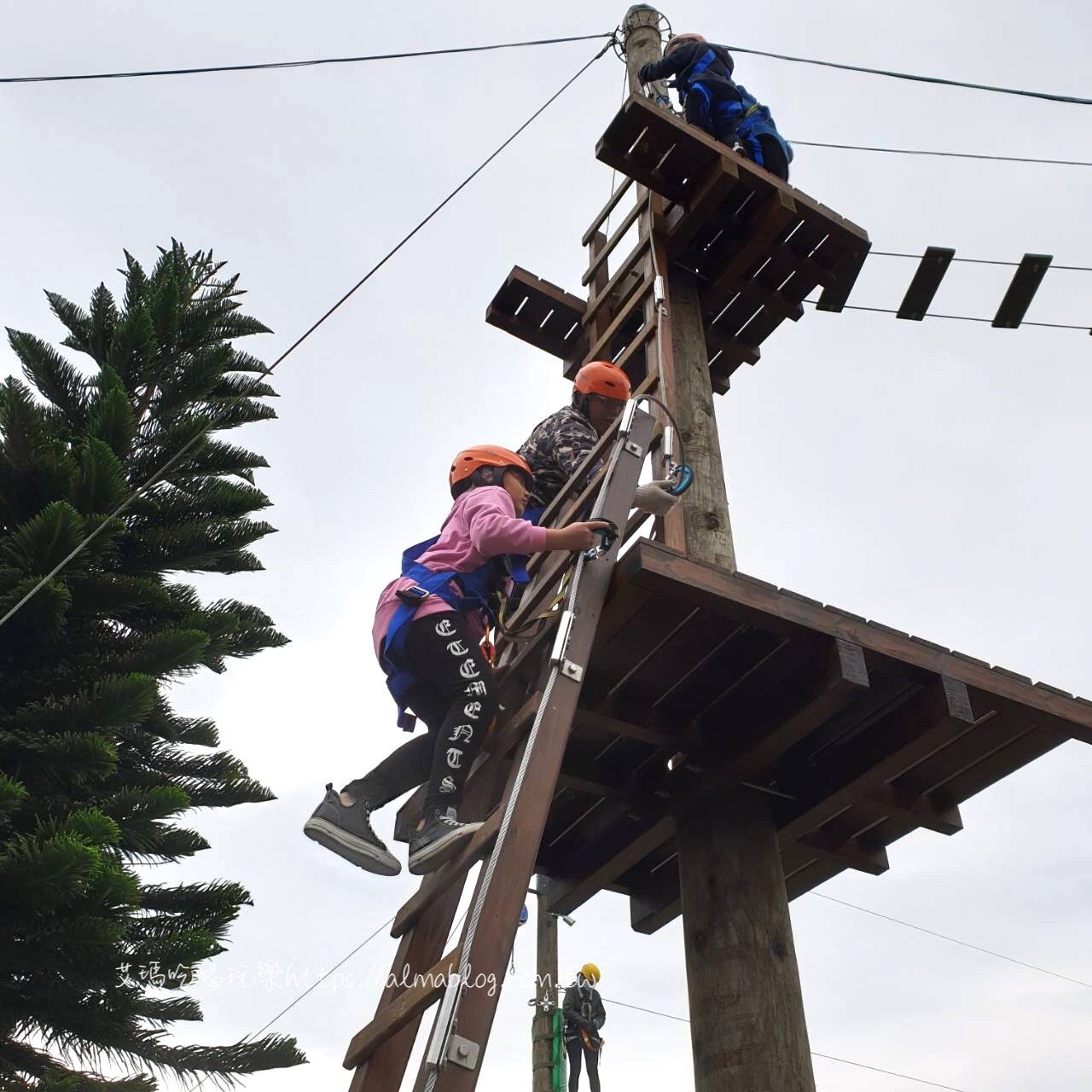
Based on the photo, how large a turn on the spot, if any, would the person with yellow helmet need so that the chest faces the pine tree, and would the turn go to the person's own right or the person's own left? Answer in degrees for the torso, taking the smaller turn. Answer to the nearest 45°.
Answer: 0° — they already face it

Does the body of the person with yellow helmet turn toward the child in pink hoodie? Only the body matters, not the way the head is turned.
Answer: yes

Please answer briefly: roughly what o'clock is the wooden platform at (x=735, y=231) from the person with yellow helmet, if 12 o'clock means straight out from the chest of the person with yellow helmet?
The wooden platform is roughly at 12 o'clock from the person with yellow helmet.

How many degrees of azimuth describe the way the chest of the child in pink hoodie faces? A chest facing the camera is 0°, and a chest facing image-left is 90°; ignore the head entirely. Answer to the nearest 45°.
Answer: approximately 270°

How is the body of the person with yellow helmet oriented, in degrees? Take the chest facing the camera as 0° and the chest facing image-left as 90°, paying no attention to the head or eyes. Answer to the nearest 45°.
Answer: approximately 0°

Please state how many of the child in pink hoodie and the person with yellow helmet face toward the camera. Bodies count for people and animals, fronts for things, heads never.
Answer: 1

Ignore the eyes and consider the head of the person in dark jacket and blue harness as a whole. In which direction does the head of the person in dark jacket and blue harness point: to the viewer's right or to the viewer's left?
to the viewer's left

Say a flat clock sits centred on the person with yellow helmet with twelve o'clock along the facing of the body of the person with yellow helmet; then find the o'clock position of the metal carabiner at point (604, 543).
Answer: The metal carabiner is roughly at 12 o'clock from the person with yellow helmet.

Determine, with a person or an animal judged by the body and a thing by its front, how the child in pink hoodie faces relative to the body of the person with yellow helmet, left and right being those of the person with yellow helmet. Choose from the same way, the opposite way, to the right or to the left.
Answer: to the left
